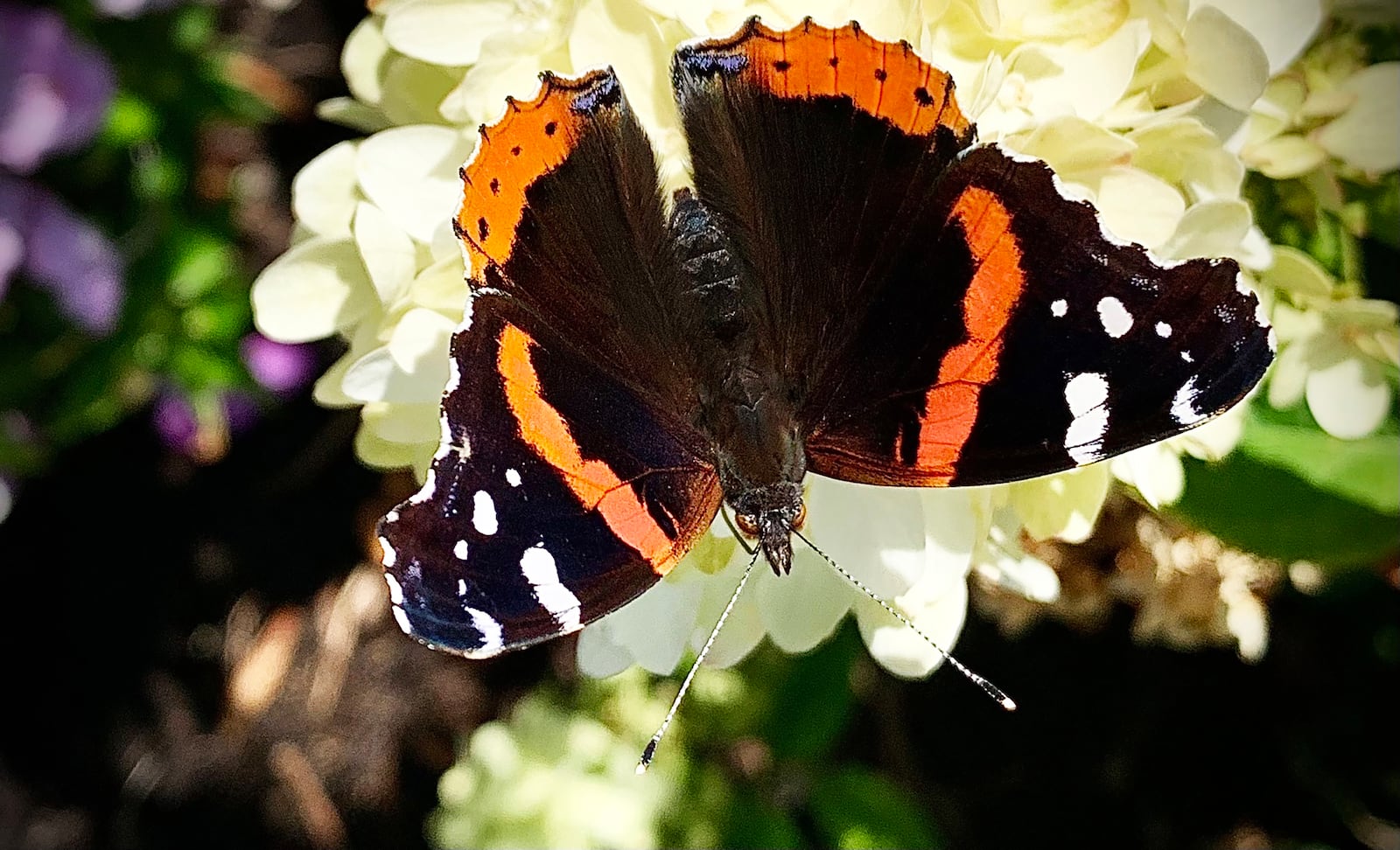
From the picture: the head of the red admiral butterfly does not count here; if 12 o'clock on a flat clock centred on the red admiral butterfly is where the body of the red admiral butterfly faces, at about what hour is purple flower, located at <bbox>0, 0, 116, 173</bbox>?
The purple flower is roughly at 4 o'clock from the red admiral butterfly.

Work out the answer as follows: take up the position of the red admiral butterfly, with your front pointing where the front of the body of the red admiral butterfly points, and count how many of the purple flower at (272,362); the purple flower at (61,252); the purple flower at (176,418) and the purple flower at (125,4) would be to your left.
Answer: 0

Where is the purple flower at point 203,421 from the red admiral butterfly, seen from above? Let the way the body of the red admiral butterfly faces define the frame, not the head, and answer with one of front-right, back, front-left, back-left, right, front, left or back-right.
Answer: back-right

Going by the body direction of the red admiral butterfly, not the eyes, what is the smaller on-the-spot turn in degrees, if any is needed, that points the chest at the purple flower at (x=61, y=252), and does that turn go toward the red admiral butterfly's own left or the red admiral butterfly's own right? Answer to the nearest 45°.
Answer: approximately 135° to the red admiral butterfly's own right

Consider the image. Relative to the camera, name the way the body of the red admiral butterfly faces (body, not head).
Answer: toward the camera

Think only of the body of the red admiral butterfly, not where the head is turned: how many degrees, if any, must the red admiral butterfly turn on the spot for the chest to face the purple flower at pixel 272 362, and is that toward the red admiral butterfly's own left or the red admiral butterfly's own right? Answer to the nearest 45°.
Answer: approximately 135° to the red admiral butterfly's own right

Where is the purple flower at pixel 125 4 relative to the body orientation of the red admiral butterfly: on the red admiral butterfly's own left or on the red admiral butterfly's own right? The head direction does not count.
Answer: on the red admiral butterfly's own right
